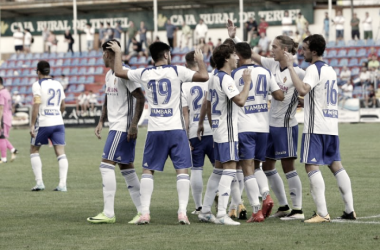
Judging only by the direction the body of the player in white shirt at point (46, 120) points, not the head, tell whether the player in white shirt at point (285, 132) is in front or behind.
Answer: behind

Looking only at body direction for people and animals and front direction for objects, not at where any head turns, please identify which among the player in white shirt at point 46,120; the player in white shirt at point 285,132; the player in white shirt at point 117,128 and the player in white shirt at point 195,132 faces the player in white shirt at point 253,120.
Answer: the player in white shirt at point 285,132

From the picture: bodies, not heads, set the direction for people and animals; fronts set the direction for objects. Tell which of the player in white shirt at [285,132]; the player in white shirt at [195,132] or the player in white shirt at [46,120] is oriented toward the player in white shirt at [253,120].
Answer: the player in white shirt at [285,132]

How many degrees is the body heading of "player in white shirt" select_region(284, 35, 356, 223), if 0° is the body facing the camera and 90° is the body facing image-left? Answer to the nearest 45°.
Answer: approximately 135°

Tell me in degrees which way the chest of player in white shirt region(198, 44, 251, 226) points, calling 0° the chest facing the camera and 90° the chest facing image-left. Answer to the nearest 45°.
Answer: approximately 225°
